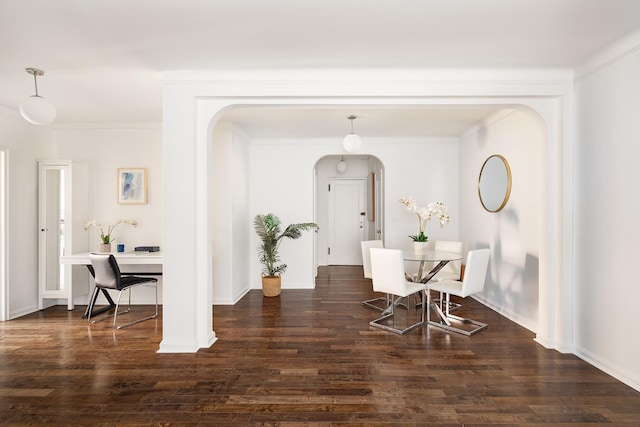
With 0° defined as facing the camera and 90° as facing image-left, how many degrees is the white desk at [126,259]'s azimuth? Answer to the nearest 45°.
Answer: approximately 0°

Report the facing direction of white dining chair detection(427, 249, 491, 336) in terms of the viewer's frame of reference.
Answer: facing away from the viewer and to the left of the viewer

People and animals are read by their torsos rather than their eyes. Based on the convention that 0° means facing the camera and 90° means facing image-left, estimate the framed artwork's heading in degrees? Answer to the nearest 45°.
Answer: approximately 0°

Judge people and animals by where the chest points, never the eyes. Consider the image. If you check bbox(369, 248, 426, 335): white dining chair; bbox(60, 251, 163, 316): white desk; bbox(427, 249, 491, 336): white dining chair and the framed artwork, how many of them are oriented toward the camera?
2

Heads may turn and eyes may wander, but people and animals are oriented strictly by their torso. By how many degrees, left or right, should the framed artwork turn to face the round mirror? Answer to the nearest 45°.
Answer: approximately 45° to its left

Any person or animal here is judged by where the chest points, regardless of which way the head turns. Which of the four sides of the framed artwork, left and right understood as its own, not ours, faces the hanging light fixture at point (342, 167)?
left

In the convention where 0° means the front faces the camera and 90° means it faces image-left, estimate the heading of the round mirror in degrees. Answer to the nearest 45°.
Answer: approximately 45°
